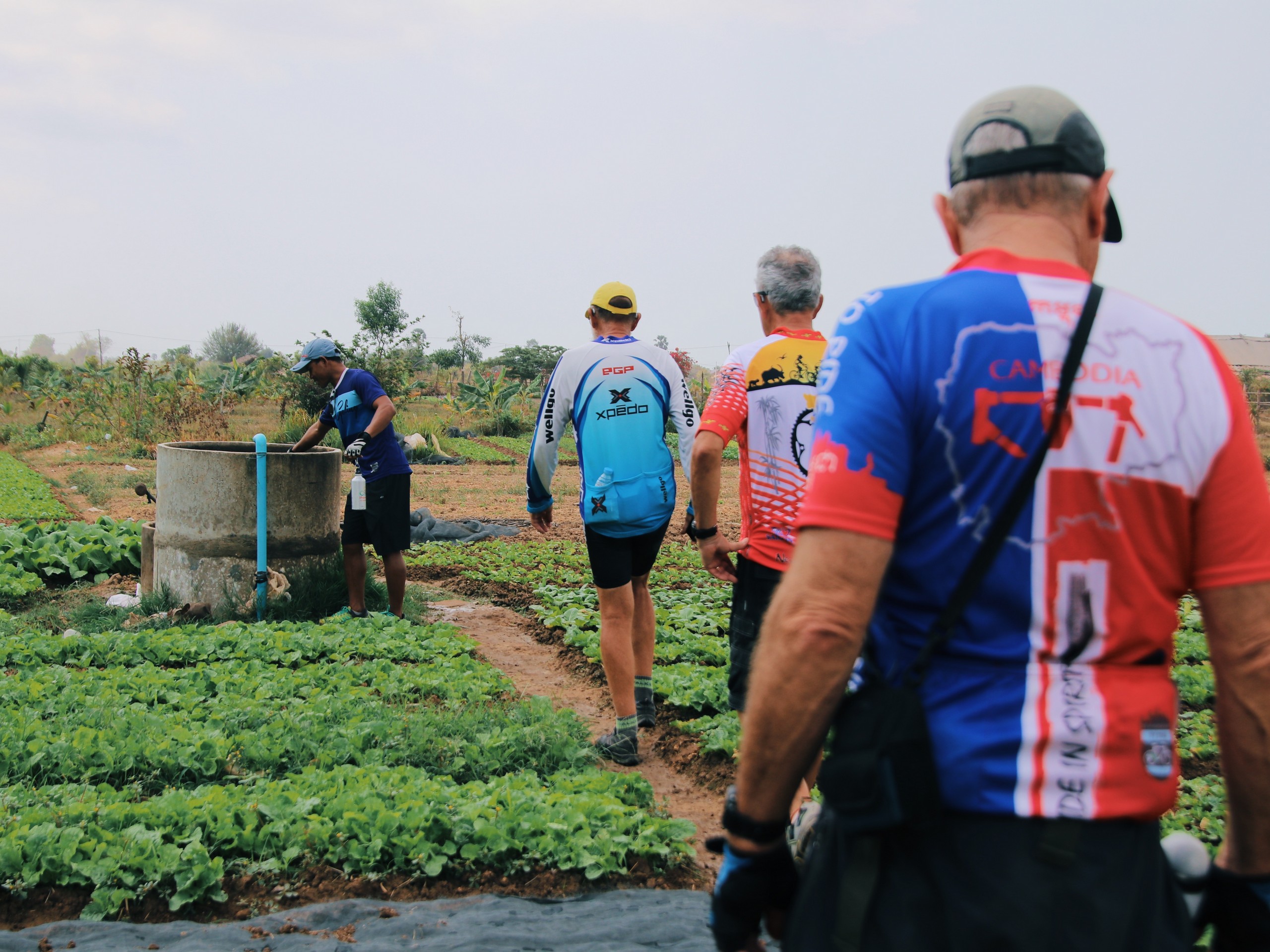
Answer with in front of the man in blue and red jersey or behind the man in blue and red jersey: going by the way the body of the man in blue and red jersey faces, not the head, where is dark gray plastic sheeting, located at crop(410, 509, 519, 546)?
in front

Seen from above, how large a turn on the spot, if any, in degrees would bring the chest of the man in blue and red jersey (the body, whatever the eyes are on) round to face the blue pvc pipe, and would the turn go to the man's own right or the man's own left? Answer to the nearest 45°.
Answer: approximately 45° to the man's own left

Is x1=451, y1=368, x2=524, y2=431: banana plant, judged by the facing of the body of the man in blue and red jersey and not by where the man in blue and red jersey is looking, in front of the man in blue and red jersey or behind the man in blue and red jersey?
in front

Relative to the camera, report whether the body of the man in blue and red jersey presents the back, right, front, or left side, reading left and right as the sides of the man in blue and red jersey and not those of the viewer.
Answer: back

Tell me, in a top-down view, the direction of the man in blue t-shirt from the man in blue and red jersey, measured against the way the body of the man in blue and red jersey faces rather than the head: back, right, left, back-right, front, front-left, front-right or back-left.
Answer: front-left

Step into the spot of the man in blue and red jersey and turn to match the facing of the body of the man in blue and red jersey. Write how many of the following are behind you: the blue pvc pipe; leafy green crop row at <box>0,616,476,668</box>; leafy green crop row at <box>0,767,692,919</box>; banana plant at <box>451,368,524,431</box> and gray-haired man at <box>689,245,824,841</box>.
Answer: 0

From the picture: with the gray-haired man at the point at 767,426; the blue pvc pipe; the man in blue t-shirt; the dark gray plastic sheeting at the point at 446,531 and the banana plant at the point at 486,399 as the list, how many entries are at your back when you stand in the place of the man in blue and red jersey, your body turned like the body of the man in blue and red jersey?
0

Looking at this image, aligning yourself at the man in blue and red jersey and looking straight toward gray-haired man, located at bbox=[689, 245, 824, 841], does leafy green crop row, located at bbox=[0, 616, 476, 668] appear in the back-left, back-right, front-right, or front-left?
front-left

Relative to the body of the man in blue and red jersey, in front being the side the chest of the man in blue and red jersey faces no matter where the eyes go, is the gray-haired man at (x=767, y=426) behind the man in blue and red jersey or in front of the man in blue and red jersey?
in front
